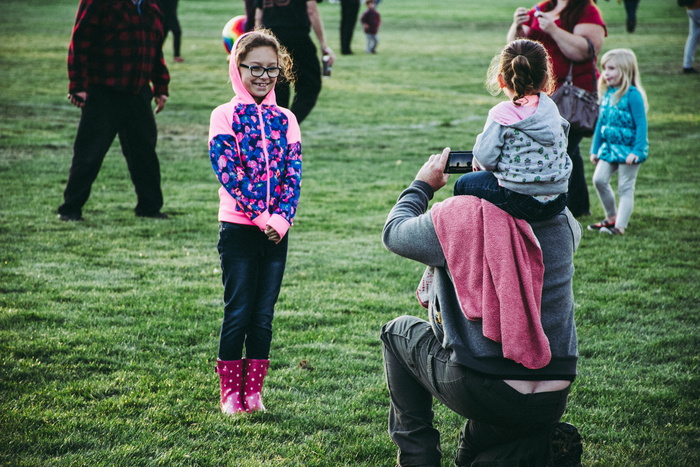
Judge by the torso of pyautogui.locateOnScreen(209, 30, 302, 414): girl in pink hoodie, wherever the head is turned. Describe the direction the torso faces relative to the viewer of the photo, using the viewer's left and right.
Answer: facing the viewer and to the right of the viewer

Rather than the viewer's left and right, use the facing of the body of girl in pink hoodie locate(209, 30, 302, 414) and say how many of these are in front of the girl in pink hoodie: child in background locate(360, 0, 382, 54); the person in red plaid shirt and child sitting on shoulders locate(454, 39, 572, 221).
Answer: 1

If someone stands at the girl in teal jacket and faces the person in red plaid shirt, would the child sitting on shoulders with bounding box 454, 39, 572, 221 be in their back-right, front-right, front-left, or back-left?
front-left

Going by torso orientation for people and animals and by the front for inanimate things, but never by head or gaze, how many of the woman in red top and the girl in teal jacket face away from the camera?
0

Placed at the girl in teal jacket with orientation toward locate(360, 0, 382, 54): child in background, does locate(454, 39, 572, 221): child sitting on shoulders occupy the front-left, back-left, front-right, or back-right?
back-left

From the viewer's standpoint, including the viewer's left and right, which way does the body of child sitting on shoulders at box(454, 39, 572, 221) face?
facing away from the viewer and to the left of the viewer

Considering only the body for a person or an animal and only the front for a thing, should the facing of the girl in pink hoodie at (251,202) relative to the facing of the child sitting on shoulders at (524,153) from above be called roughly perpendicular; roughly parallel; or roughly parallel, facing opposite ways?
roughly parallel, facing opposite ways

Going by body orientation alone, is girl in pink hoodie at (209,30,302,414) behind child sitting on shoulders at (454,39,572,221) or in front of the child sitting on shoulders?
in front

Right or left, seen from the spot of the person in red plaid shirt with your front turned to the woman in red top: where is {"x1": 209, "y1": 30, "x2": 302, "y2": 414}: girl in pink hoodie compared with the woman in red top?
right

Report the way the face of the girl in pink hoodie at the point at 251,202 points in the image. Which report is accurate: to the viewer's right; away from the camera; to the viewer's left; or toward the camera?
toward the camera

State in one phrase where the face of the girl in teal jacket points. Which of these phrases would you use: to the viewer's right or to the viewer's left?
to the viewer's left

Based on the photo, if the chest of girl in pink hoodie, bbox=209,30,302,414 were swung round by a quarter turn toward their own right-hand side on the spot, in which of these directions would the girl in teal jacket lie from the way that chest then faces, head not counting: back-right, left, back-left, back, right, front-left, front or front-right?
back
